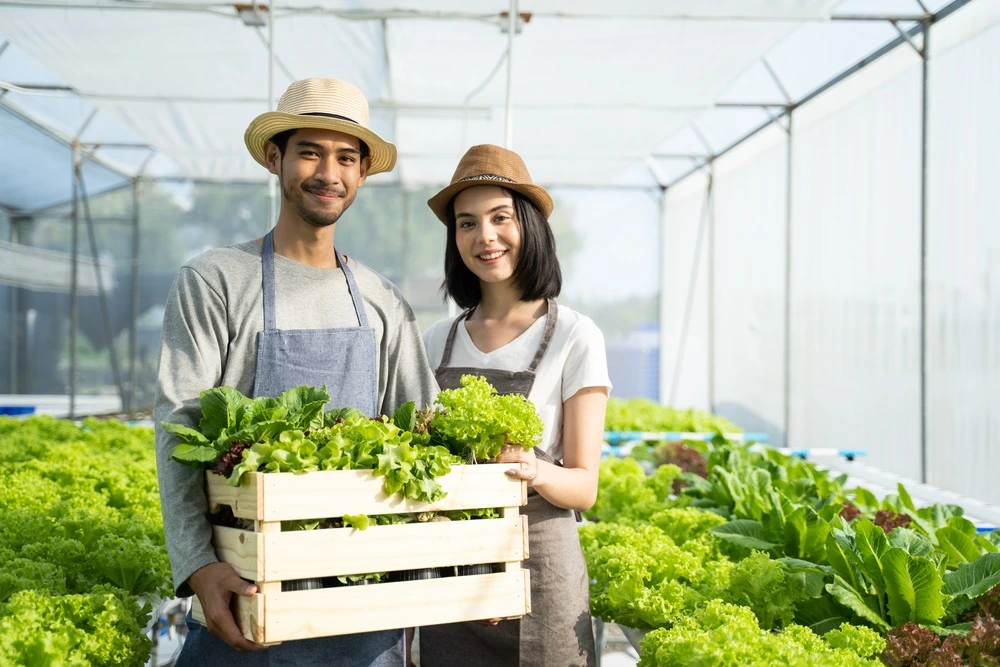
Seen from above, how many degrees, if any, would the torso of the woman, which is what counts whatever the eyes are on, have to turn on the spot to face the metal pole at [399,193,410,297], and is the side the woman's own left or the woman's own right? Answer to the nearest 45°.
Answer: approximately 135° to the woman's own right

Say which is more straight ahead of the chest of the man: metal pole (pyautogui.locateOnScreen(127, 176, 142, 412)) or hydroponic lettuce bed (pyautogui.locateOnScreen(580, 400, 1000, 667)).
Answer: the hydroponic lettuce bed

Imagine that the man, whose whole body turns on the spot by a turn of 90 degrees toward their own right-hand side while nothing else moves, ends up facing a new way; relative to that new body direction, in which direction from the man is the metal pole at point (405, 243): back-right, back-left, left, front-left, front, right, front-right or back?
right

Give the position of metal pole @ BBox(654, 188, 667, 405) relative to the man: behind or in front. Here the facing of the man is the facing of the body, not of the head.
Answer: behind

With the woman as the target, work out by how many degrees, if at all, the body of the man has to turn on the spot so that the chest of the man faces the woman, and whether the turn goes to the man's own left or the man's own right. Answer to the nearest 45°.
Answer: approximately 90° to the man's own left

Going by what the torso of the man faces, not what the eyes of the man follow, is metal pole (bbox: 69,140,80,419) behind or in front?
behind

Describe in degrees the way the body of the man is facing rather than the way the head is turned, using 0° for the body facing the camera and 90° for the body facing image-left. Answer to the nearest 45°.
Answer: approximately 0°
